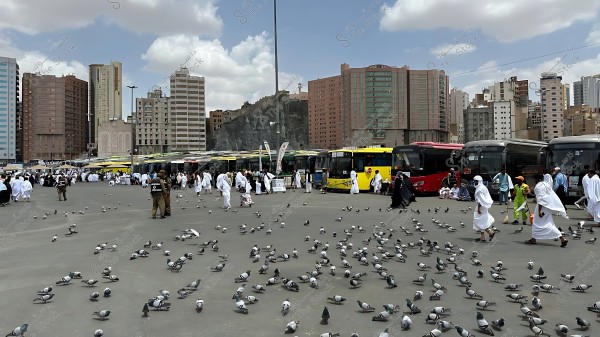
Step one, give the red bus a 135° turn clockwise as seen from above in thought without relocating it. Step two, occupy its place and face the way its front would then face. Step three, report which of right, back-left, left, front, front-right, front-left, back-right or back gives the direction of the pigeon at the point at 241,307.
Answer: back

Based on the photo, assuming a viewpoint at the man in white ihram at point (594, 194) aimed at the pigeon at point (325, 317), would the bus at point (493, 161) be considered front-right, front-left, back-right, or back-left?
back-right

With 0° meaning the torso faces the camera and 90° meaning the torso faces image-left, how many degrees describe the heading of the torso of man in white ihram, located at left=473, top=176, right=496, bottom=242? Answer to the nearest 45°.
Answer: approximately 90°

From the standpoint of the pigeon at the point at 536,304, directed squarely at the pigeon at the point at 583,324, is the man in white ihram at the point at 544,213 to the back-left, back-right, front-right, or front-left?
back-left

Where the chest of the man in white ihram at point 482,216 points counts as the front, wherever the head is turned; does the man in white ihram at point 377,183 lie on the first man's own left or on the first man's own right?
on the first man's own right

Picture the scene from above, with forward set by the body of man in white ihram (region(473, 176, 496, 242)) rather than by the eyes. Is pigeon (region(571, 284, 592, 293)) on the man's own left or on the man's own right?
on the man's own left

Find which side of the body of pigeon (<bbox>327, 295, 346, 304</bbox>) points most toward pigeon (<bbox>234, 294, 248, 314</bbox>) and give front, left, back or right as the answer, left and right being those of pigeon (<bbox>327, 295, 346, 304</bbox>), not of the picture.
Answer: back
